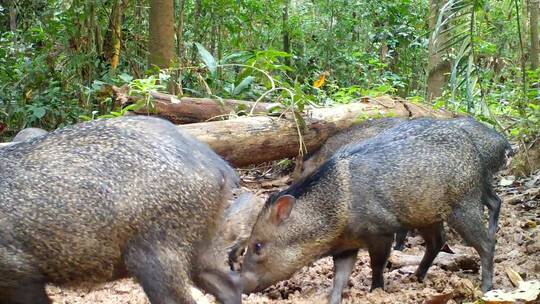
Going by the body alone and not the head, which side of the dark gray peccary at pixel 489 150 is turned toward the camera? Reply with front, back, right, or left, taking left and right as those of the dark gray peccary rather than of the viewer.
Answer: left

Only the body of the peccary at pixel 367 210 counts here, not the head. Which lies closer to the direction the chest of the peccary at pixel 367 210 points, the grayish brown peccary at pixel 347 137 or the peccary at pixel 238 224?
the peccary

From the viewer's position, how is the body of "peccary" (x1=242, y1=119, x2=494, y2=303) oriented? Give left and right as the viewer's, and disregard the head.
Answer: facing to the left of the viewer

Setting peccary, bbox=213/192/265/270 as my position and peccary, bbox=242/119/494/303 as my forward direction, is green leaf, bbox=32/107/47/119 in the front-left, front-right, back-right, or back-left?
back-left
